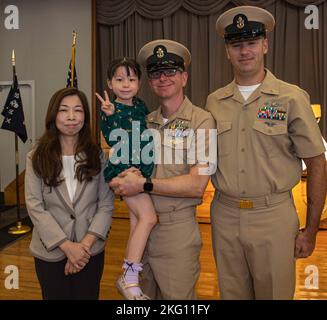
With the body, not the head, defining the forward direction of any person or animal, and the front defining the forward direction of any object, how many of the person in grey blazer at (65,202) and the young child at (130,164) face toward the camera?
2

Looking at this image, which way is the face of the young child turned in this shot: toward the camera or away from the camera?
toward the camera

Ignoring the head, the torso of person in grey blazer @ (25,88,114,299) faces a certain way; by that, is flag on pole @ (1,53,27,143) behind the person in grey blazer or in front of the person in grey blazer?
behind

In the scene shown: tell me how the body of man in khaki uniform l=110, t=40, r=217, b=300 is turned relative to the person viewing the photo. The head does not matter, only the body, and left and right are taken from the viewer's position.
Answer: facing the viewer and to the left of the viewer

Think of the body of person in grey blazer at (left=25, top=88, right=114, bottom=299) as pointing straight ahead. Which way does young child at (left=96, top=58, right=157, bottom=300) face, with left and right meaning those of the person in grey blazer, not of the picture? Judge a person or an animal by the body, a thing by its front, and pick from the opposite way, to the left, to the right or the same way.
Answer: the same way

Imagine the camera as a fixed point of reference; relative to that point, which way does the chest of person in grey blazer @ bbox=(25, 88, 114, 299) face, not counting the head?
toward the camera

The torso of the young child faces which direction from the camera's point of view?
toward the camera

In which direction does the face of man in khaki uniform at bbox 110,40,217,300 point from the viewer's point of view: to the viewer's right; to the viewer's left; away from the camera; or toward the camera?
toward the camera

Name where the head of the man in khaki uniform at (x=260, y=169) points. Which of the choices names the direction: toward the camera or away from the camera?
toward the camera

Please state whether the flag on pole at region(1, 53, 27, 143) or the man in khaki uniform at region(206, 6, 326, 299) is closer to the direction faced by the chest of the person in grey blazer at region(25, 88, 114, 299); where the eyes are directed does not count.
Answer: the man in khaki uniform

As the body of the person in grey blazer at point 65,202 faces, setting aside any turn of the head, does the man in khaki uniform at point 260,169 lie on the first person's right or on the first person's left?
on the first person's left
